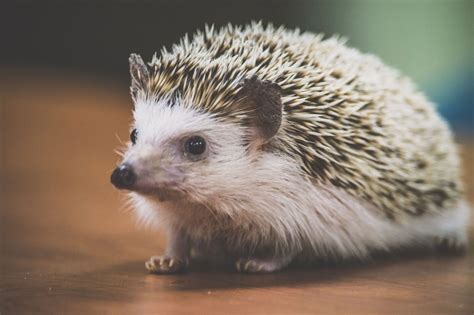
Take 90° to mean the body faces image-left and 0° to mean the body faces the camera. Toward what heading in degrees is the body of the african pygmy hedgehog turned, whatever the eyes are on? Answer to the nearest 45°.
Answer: approximately 45°
